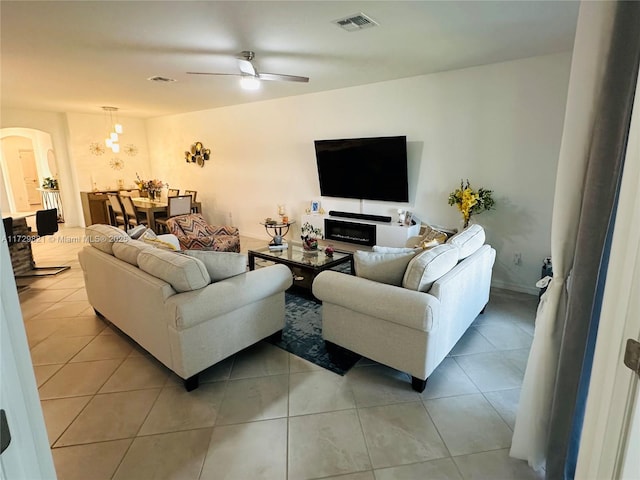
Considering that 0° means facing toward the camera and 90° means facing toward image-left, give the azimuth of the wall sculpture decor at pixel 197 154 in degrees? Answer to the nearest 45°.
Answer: approximately 45°

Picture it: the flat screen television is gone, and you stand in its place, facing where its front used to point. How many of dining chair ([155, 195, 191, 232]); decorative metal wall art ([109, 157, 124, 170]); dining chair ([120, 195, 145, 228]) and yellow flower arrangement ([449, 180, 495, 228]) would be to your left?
1

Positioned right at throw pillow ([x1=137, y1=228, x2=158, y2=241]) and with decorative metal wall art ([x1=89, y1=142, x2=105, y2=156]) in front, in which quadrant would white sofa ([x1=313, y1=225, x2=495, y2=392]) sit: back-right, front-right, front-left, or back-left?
back-right

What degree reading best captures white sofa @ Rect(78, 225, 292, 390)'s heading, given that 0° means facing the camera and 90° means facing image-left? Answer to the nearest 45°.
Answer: approximately 225°

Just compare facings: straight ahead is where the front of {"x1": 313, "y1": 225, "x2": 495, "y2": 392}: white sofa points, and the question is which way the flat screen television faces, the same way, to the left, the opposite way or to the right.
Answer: to the left

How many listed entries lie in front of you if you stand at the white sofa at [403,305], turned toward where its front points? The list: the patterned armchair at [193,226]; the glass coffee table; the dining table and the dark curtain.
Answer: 3

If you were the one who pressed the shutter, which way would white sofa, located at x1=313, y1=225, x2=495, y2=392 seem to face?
facing away from the viewer and to the left of the viewer

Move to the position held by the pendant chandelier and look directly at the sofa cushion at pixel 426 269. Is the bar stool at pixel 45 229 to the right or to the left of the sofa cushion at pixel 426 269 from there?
right

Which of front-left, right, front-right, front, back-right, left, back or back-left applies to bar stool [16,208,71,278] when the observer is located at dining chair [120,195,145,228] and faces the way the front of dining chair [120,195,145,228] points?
back

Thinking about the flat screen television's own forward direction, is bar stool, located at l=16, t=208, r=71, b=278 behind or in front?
in front

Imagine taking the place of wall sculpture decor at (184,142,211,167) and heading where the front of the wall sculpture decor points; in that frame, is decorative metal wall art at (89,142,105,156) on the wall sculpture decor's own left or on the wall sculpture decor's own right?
on the wall sculpture decor's own right

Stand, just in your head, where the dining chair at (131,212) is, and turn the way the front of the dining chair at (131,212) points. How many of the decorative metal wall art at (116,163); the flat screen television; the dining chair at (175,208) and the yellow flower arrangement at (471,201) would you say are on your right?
3

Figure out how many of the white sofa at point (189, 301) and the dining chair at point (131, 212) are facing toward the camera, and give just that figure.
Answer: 0

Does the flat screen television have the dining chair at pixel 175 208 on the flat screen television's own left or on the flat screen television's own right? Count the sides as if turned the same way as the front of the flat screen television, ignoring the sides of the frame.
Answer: on the flat screen television's own right
